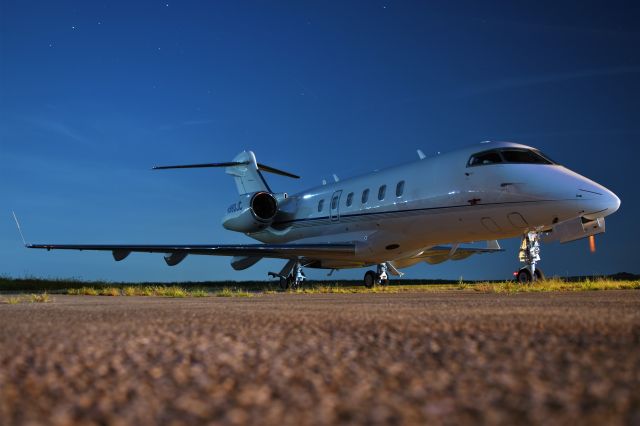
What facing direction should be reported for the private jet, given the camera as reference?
facing the viewer and to the right of the viewer
